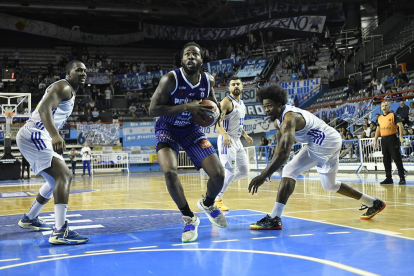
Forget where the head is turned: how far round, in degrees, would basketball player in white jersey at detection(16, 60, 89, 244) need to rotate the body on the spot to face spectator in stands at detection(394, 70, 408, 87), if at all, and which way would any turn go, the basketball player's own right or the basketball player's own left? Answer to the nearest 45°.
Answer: approximately 45° to the basketball player's own left

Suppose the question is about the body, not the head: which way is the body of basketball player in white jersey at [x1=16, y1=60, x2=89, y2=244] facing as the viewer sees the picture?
to the viewer's right

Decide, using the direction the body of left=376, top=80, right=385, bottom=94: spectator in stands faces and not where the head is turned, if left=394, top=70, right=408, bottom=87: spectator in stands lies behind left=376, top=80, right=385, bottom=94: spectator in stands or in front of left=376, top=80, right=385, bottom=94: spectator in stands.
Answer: behind

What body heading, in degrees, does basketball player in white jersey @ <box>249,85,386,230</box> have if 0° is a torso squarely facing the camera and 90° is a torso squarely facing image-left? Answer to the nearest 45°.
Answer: approximately 90°

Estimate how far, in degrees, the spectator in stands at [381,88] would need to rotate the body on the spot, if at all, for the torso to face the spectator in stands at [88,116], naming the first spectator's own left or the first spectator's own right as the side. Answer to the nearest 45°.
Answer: approximately 45° to the first spectator's own right

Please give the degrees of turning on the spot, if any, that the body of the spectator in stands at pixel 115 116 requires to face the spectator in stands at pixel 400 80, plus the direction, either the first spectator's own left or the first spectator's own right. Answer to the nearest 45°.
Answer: approximately 45° to the first spectator's own left

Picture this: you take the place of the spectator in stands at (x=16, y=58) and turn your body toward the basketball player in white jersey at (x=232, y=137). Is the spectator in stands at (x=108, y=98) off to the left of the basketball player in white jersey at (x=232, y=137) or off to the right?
left

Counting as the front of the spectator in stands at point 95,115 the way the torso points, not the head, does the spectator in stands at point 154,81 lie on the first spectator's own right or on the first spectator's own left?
on the first spectator's own left
